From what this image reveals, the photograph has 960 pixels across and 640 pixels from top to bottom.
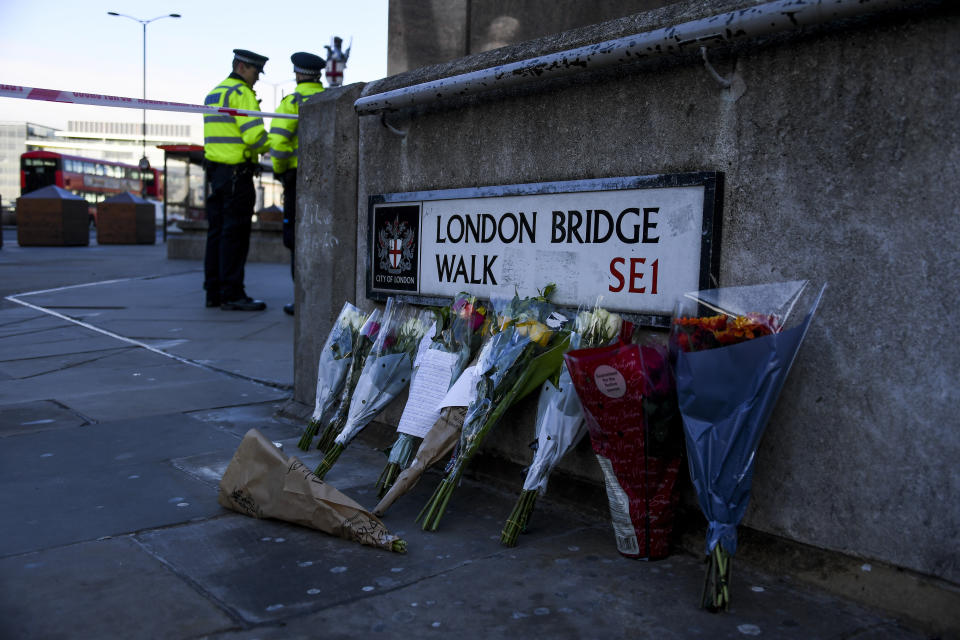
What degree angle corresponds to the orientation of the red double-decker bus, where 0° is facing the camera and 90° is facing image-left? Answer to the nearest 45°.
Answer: approximately 45°

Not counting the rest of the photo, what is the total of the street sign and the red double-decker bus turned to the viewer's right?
0

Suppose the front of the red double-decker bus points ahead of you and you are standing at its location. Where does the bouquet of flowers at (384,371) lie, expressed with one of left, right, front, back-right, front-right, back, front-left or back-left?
front-left

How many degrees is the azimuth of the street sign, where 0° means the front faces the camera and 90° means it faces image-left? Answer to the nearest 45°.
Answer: approximately 45°

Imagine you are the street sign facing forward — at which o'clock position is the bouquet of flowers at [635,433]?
The bouquet of flowers is roughly at 10 o'clock from the street sign.

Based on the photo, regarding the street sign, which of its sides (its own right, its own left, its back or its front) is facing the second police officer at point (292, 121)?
right

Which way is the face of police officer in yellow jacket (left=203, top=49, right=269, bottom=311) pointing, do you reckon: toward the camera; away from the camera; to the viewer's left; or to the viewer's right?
to the viewer's right

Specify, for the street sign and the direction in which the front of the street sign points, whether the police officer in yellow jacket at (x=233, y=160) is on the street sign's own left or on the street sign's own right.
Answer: on the street sign's own right

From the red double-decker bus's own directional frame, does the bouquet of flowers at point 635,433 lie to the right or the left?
on its left

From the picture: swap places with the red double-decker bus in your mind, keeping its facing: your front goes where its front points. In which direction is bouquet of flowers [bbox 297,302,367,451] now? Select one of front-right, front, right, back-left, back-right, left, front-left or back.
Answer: front-left

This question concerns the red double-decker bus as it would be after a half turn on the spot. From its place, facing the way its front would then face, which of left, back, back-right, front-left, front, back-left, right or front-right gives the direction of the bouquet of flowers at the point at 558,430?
back-right
